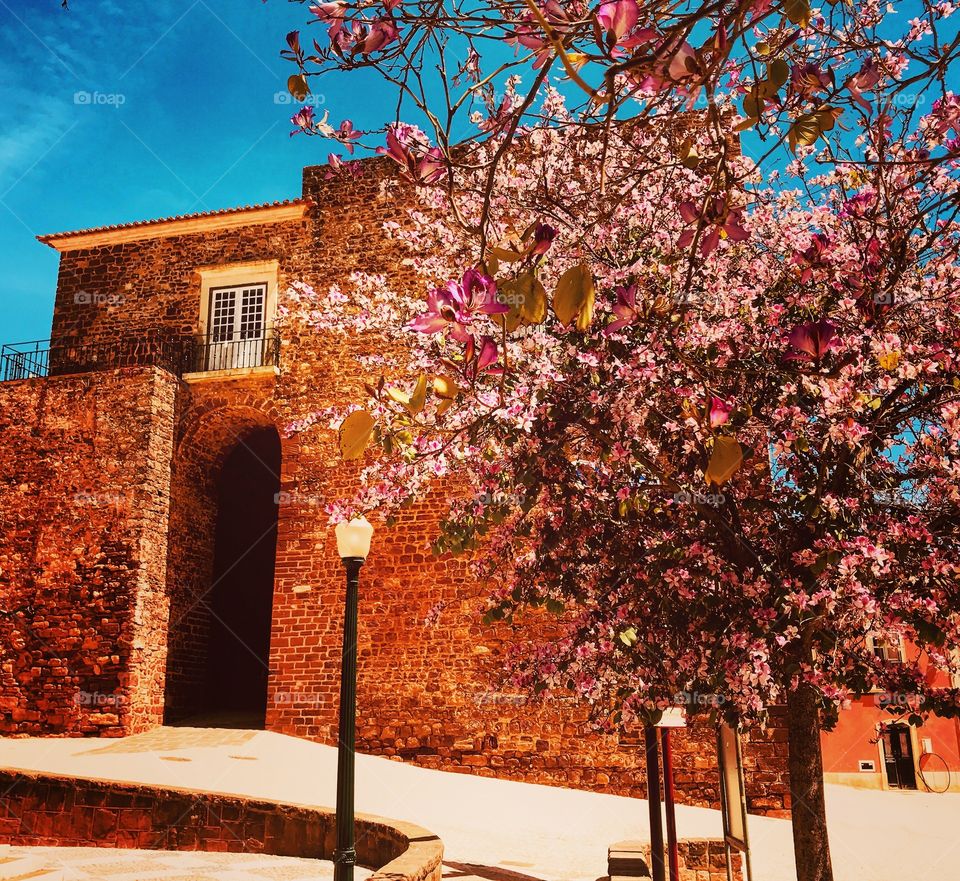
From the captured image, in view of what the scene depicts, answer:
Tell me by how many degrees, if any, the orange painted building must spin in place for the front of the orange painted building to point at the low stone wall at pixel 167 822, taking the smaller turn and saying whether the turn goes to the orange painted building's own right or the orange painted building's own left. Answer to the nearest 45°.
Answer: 0° — it already faces it

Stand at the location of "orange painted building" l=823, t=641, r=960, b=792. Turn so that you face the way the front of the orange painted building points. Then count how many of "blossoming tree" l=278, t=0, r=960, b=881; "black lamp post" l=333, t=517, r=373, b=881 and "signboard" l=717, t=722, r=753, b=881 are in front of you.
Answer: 3

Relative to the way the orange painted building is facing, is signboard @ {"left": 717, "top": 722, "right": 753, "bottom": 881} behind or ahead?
ahead

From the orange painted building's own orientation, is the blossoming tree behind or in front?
in front

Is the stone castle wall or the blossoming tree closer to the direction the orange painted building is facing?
the blossoming tree

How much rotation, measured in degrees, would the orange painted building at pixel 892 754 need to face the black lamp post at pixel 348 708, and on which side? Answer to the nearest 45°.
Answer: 0° — it already faces it

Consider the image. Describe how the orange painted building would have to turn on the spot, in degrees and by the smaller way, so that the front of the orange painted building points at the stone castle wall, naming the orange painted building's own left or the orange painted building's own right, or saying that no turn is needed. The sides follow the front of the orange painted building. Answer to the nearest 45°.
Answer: approximately 45° to the orange painted building's own right

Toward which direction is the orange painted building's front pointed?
toward the camera
